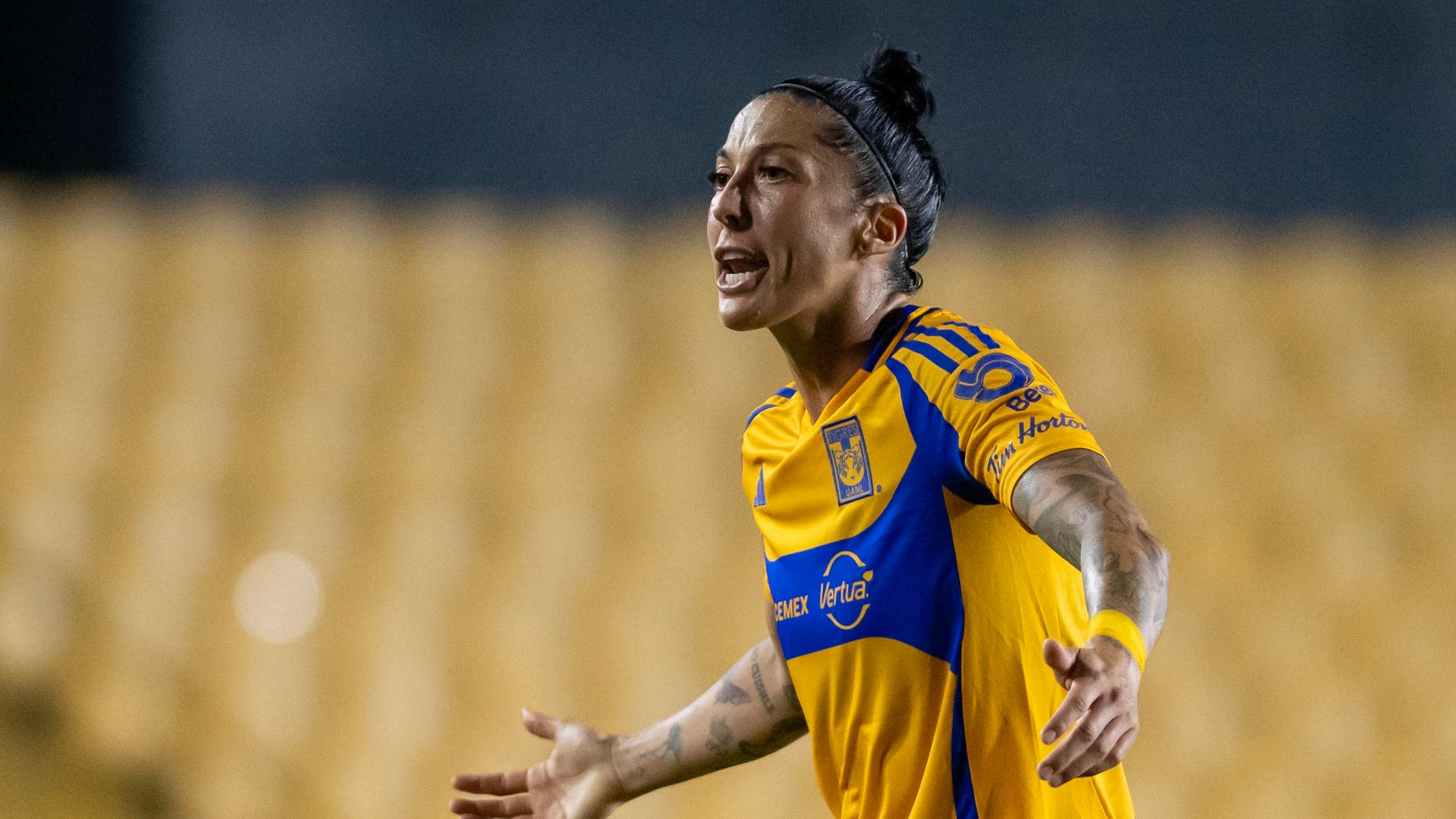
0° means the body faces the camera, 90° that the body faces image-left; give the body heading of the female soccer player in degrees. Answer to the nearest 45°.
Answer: approximately 45°
